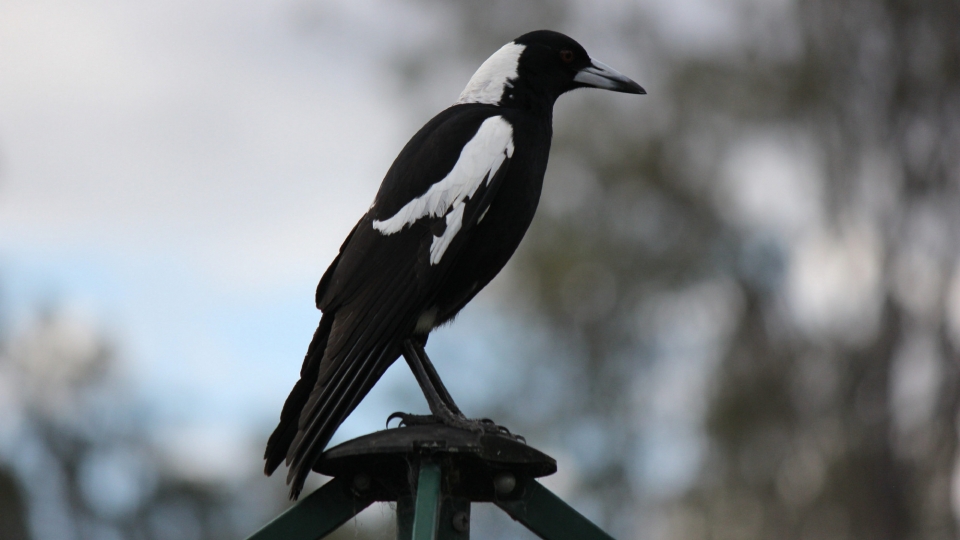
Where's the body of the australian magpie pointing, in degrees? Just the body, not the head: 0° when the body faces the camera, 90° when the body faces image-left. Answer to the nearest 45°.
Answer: approximately 270°
